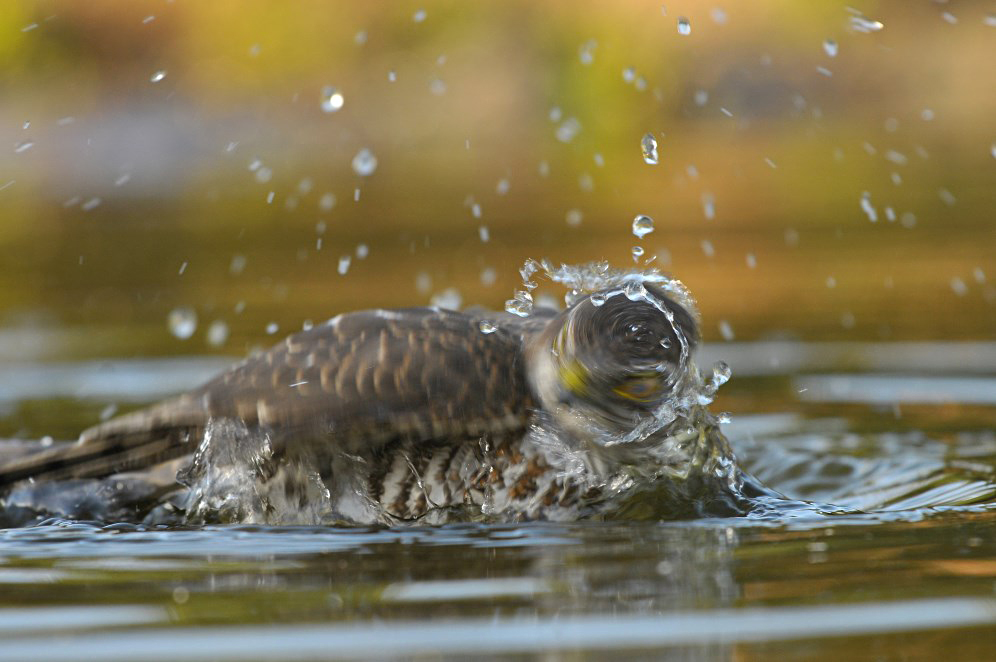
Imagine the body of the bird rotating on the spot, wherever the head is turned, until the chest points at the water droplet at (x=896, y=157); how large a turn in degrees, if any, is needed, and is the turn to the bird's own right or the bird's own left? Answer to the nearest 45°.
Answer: approximately 45° to the bird's own left

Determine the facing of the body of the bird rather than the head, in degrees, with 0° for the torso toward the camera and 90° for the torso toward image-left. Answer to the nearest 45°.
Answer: approximately 270°

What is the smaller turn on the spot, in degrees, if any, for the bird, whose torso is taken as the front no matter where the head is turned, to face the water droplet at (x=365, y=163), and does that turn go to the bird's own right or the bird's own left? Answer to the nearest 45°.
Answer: approximately 90° to the bird's own left

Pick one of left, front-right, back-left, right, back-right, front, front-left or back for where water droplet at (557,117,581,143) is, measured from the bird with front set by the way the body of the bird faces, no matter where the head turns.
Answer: left

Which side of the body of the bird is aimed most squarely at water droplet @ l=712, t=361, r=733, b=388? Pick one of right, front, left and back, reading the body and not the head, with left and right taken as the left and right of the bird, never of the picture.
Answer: front
